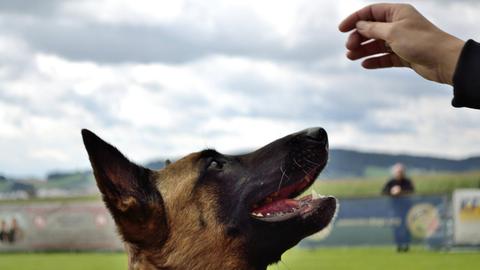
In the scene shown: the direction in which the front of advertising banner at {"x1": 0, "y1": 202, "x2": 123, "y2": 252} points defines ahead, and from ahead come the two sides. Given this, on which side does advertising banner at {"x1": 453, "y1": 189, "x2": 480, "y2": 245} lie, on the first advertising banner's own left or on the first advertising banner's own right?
on the first advertising banner's own left

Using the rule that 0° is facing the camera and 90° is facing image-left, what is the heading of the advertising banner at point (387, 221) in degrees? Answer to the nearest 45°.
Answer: approximately 0°

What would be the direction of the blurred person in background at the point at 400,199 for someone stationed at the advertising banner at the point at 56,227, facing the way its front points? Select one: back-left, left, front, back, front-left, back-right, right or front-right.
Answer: front-left

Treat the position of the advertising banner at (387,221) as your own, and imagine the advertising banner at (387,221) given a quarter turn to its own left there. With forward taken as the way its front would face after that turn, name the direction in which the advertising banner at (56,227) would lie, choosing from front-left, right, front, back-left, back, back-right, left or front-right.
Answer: back

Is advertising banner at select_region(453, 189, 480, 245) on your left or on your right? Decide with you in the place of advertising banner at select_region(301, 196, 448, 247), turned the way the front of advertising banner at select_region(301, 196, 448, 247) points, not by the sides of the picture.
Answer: on your left

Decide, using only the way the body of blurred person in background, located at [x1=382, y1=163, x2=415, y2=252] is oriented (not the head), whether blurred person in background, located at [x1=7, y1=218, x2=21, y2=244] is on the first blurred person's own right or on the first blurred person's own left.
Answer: on the first blurred person's own right

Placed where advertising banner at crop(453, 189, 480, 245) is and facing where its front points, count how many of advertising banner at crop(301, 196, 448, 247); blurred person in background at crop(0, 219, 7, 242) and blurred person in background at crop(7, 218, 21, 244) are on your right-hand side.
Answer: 3

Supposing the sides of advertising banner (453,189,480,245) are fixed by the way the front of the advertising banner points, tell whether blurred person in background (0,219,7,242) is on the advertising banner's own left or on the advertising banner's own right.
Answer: on the advertising banner's own right

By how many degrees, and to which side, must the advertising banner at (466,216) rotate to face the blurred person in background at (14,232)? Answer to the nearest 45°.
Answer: approximately 90° to its right

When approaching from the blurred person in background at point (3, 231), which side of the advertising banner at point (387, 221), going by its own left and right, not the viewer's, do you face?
right

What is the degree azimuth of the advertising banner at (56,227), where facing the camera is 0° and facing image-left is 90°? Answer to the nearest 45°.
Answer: approximately 0°

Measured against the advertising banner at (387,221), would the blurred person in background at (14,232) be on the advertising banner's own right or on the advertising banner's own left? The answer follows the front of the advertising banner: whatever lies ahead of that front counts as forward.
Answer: on the advertising banner's own right
